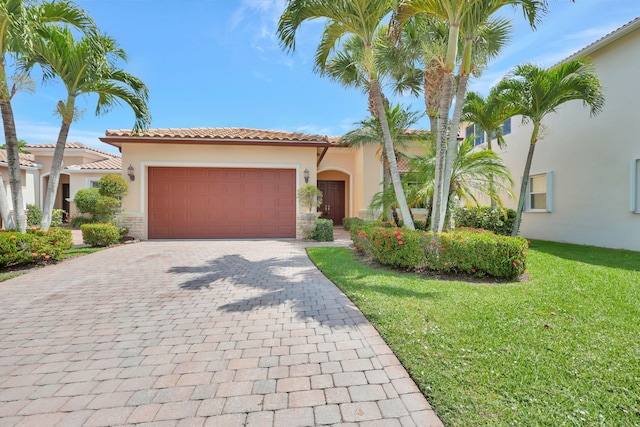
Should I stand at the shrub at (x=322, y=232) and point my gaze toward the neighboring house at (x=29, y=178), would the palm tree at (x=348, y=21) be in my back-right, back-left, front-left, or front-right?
back-left

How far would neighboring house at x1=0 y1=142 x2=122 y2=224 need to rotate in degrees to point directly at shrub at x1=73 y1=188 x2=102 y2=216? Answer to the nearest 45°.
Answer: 0° — it already faces it

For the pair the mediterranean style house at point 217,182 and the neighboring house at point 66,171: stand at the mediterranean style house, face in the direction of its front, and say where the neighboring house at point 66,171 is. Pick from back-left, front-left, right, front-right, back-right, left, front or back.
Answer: back-right

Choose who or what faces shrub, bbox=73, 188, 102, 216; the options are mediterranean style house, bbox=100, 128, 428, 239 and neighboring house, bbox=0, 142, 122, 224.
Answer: the neighboring house

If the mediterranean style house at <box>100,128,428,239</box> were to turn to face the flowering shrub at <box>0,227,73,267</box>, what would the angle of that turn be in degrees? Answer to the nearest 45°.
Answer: approximately 45° to its right

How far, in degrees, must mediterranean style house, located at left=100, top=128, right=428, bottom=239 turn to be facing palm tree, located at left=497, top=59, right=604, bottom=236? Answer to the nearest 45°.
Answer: approximately 45° to its left

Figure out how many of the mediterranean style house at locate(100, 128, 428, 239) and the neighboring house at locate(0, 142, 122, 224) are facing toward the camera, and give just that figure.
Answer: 2

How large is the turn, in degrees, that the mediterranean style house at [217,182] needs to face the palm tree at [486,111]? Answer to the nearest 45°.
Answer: approximately 90° to its left

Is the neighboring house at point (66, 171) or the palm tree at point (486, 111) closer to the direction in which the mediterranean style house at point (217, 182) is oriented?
the palm tree

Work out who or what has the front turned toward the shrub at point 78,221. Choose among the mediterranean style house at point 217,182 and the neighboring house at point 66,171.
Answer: the neighboring house
